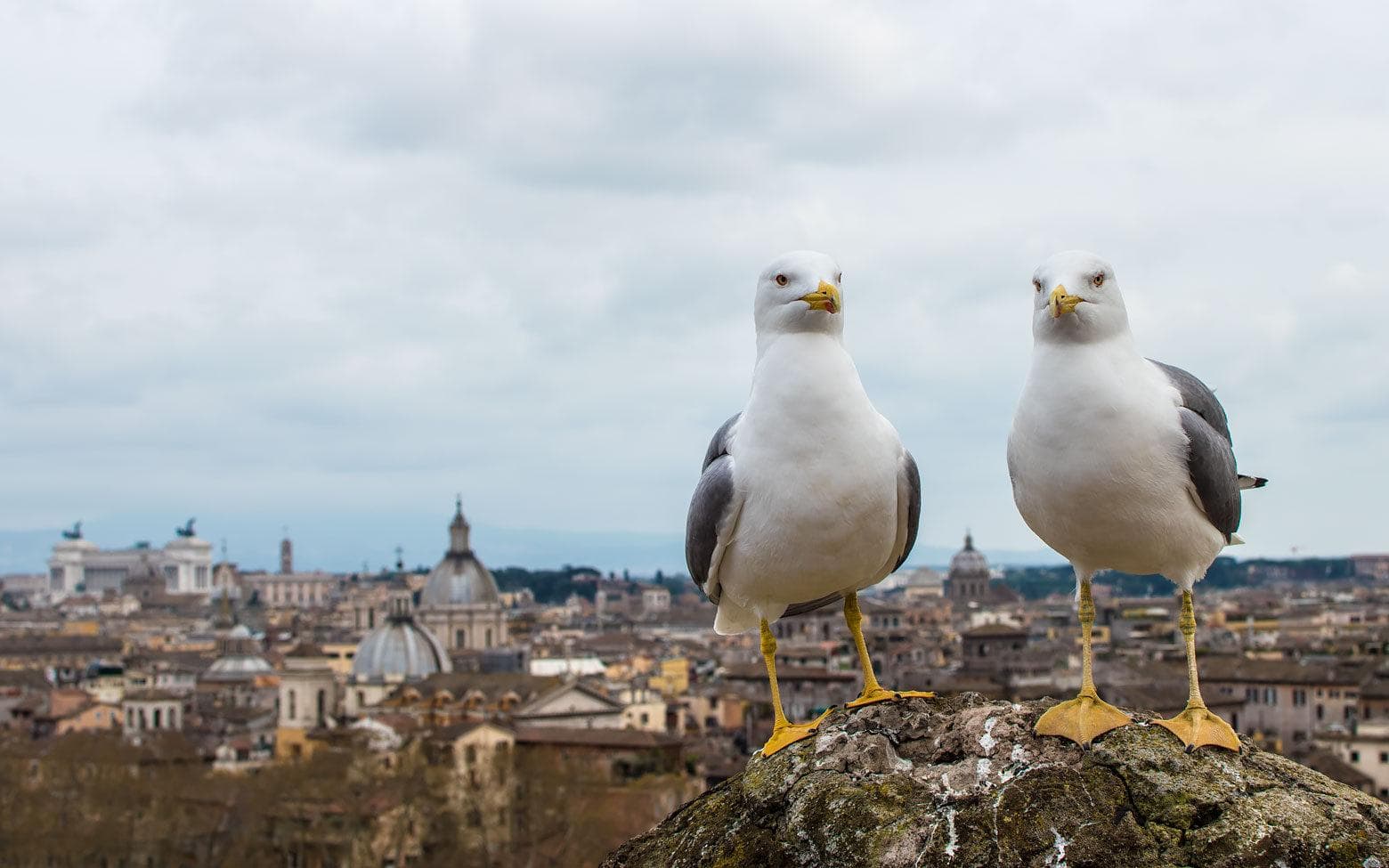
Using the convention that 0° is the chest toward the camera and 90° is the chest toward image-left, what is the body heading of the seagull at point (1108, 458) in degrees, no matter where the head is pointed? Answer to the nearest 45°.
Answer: approximately 45°

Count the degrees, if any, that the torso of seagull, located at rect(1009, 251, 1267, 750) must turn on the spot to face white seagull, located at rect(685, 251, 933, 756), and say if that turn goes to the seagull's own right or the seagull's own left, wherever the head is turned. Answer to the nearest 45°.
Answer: approximately 45° to the seagull's own right

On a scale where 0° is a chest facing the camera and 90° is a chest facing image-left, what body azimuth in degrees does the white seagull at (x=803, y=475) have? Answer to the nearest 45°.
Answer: approximately 315°

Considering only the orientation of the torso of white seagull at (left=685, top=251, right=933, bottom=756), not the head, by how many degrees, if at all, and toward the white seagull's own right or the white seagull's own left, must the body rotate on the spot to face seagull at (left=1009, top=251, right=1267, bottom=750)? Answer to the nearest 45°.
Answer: approximately 45° to the white seagull's own left
